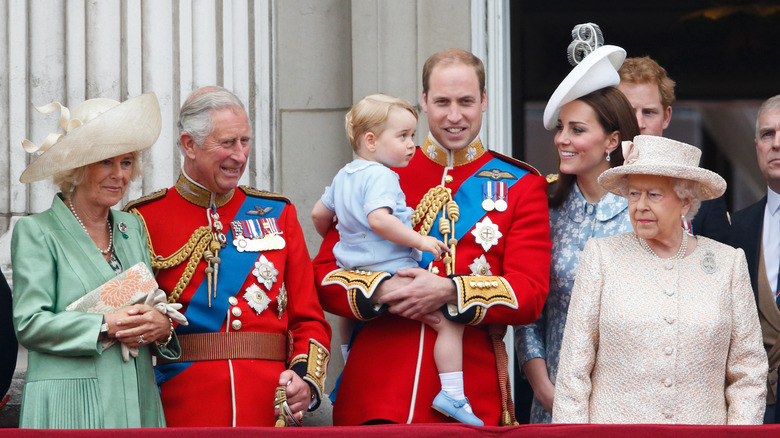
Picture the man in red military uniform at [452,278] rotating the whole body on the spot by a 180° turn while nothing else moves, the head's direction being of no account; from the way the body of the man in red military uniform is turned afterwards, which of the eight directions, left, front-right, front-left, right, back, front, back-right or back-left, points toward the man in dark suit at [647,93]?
front-right

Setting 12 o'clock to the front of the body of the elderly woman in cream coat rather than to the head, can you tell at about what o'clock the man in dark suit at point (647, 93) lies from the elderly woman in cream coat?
The man in dark suit is roughly at 6 o'clock from the elderly woman in cream coat.

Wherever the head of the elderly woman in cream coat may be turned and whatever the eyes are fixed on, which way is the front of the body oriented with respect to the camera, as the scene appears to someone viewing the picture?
toward the camera

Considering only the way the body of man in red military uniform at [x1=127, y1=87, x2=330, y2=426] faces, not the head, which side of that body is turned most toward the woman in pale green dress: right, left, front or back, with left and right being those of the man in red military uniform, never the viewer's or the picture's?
right

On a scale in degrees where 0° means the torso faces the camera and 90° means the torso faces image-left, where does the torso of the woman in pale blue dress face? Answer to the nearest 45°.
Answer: approximately 45°

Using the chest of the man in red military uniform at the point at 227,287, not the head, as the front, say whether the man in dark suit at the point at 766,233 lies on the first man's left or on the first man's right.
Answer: on the first man's left

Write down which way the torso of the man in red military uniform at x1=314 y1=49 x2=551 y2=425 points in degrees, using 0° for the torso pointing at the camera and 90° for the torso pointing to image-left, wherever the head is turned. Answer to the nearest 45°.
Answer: approximately 0°

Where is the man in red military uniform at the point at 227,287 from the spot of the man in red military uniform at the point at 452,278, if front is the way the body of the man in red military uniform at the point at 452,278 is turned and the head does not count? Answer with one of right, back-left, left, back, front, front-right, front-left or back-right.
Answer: right

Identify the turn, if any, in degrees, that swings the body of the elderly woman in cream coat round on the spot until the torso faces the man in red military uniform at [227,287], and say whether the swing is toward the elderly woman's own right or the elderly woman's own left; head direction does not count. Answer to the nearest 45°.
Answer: approximately 90° to the elderly woman's own right

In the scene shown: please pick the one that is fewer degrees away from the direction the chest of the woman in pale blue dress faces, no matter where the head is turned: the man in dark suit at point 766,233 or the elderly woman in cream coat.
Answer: the elderly woman in cream coat

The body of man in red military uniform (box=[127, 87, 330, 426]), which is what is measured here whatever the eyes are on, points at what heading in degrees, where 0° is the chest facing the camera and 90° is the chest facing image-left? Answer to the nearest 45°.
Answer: approximately 315°

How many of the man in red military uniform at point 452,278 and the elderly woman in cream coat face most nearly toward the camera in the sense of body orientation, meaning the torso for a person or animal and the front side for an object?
2
